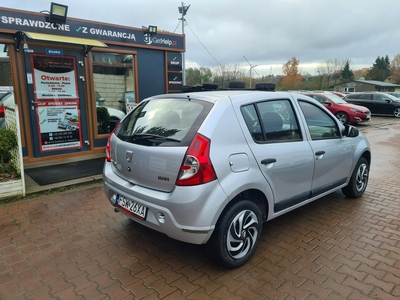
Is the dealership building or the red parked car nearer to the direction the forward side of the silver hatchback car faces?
the red parked car

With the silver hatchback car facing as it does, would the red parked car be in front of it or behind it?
in front

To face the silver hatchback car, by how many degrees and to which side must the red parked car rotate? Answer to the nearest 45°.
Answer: approximately 45° to its right

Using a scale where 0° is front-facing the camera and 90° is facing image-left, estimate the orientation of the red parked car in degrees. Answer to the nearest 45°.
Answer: approximately 315°

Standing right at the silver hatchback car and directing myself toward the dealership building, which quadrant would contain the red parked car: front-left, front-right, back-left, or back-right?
front-right

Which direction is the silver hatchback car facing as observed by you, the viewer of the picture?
facing away from the viewer and to the right of the viewer

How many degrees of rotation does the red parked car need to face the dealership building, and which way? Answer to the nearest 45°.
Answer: approximately 90° to its right

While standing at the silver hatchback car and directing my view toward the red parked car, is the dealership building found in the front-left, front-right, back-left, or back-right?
front-left

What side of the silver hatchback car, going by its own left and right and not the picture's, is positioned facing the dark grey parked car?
front

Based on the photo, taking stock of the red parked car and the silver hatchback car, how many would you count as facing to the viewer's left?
0

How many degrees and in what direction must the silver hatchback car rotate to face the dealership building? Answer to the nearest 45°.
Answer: approximately 90° to its left
